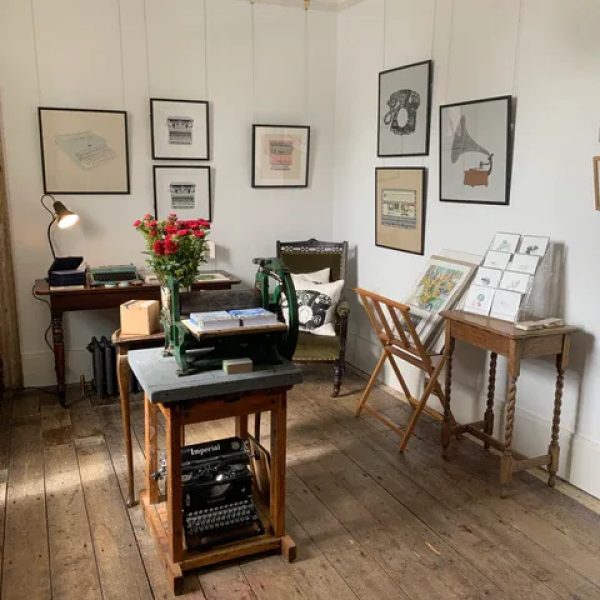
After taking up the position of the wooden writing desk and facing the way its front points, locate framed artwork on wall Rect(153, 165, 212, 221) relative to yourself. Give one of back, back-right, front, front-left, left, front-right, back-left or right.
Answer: back-left

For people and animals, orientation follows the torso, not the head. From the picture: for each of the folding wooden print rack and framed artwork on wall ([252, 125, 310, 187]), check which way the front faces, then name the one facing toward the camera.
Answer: the framed artwork on wall

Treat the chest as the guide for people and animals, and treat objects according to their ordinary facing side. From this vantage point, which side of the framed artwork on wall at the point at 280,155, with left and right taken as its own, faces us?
front

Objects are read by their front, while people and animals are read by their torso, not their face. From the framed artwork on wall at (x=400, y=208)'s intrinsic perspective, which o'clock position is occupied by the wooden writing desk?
The wooden writing desk is roughly at 1 o'clock from the framed artwork on wall.

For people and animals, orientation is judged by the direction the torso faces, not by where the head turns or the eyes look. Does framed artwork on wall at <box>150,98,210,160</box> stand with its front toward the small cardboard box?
yes

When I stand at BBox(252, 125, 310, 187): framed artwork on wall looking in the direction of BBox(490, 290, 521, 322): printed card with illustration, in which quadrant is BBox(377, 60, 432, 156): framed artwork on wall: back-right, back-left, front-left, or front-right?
front-left

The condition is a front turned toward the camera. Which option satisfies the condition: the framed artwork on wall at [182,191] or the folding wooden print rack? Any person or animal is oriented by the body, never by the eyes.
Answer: the framed artwork on wall

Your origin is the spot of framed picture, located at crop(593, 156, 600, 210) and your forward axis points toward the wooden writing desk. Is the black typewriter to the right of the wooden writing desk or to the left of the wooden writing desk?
left

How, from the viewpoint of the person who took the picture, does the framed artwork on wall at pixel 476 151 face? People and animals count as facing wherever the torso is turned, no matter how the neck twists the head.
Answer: facing the viewer and to the left of the viewer

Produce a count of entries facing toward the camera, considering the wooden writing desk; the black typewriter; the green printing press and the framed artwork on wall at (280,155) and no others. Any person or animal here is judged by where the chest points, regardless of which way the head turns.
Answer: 4

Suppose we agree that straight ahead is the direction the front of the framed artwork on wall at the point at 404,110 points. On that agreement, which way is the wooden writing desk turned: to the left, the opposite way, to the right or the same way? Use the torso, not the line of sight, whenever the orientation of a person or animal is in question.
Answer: to the left

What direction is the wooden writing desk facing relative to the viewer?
toward the camera

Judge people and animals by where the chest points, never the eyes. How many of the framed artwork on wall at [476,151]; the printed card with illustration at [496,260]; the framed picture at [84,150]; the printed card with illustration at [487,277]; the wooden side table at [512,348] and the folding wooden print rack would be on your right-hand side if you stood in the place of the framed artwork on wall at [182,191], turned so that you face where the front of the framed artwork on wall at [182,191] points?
1

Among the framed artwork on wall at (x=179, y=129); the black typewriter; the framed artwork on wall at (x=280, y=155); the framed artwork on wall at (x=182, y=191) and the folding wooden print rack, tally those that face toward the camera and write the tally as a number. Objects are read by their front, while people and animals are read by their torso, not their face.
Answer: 4

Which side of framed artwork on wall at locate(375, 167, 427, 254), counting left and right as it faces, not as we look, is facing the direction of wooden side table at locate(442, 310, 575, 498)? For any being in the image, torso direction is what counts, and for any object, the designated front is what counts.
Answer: left

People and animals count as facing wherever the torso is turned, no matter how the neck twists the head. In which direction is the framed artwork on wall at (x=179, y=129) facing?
toward the camera

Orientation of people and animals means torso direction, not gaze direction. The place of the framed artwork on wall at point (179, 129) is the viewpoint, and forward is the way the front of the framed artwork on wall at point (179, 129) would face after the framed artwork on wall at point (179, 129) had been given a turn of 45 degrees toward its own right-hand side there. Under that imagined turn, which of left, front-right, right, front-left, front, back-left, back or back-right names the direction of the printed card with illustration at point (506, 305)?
left
